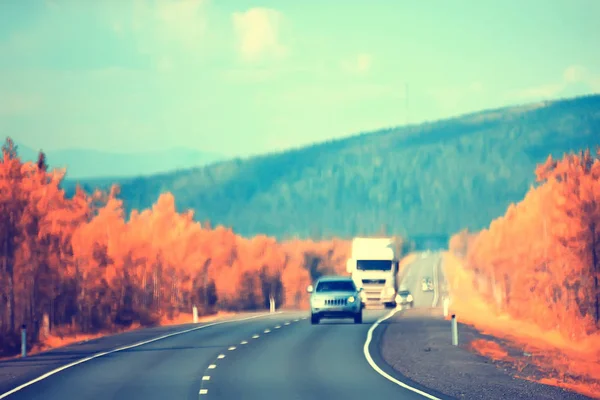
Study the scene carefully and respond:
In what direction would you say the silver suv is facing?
toward the camera
